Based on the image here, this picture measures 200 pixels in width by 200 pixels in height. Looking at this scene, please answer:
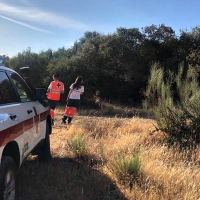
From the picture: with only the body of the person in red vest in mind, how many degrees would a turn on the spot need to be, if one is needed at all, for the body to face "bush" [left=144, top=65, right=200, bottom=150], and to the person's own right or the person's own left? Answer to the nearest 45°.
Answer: approximately 135° to the person's own right

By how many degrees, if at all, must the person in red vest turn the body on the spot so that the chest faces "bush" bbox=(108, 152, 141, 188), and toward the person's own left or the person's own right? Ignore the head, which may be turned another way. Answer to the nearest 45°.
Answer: approximately 180°

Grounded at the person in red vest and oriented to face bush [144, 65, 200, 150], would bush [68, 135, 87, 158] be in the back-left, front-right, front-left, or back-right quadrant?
front-right

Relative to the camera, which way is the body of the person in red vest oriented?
away from the camera

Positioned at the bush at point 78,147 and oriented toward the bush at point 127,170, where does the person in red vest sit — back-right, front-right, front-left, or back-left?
back-left

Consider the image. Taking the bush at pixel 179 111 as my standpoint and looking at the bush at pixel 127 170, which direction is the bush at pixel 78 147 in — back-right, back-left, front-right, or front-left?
front-right

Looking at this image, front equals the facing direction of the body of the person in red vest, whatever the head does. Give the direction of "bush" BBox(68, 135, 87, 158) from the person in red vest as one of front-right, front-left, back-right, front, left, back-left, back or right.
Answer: back
